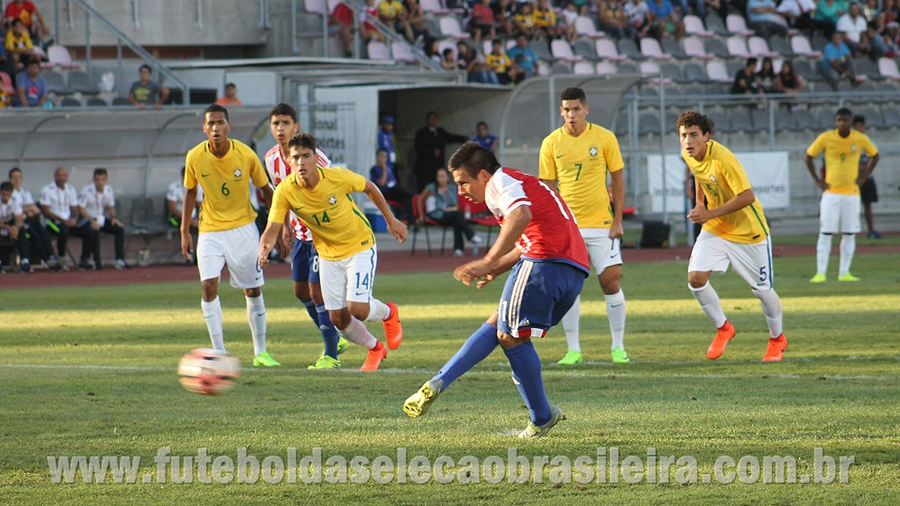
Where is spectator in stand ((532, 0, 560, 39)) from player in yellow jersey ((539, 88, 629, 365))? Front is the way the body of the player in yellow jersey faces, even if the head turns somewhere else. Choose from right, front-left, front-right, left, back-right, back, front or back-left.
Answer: back

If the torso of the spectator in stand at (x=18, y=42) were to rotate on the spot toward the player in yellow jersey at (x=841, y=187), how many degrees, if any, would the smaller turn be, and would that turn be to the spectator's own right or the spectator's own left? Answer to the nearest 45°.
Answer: approximately 45° to the spectator's own left

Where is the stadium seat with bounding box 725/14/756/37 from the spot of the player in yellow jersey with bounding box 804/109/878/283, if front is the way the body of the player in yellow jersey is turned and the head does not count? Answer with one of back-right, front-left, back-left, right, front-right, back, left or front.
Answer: back

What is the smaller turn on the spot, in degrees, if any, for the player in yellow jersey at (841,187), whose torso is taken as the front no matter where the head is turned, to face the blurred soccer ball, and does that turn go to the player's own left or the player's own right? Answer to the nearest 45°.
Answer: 0° — they already face it

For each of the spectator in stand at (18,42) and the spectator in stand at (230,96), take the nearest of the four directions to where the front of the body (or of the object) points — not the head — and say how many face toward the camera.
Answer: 2

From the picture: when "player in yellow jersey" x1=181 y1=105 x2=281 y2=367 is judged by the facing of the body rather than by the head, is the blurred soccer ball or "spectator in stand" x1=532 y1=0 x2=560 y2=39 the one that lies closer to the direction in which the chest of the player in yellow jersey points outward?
the blurred soccer ball

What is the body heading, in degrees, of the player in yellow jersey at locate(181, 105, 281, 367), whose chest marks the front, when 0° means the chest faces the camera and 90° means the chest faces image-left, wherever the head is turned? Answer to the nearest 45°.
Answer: approximately 0°

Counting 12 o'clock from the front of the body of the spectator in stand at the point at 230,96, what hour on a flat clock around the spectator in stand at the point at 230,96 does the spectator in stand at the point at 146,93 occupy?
the spectator in stand at the point at 146,93 is roughly at 4 o'clock from the spectator in stand at the point at 230,96.

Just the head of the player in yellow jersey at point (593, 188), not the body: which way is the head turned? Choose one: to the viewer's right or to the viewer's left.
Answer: to the viewer's left
